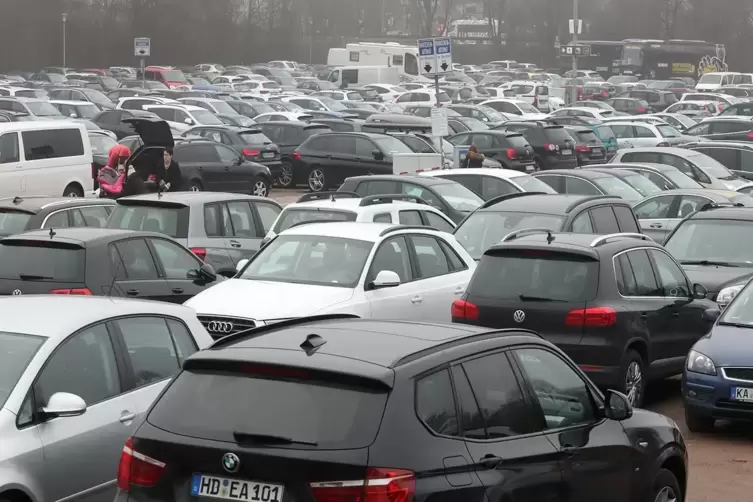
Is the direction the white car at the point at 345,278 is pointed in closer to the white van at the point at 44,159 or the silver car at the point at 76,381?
the silver car

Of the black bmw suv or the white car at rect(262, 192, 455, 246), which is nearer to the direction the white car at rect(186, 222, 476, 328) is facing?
the black bmw suv

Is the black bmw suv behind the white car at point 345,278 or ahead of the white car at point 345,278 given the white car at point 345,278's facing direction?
ahead

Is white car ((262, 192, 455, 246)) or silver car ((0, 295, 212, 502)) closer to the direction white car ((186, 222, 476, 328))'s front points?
the silver car

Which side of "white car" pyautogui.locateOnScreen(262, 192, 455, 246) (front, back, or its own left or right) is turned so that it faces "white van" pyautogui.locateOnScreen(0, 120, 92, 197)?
left

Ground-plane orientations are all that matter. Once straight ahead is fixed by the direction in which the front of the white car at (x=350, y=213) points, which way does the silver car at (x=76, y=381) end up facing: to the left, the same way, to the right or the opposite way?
the opposite way

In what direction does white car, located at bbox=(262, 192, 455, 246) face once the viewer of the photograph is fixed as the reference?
facing away from the viewer and to the right of the viewer

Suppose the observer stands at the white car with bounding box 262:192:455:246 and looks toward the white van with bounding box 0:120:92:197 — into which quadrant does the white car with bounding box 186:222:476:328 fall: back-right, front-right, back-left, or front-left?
back-left

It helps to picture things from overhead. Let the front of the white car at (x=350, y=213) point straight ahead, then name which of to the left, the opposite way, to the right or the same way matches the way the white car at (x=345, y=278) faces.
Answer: the opposite way

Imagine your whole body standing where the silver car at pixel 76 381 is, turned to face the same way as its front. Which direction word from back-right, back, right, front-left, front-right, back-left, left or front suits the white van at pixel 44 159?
back-right

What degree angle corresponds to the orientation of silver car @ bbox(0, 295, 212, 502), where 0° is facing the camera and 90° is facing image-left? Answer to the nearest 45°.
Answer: approximately 45°

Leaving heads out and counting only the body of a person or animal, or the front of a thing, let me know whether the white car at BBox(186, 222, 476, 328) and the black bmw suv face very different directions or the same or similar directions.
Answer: very different directions

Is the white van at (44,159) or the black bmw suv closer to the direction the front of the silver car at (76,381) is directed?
the black bmw suv

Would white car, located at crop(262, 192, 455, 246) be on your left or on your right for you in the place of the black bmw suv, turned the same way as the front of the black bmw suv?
on your left
